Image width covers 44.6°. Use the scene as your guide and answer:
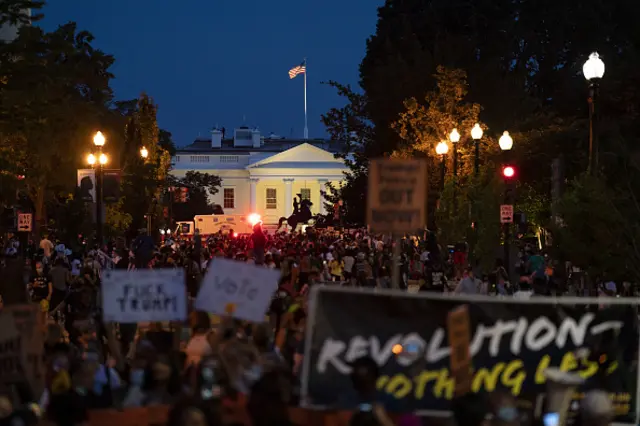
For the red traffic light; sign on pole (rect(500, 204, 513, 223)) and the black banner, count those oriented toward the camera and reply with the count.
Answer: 3

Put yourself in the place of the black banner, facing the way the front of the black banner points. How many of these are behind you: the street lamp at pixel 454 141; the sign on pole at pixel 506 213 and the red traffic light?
3

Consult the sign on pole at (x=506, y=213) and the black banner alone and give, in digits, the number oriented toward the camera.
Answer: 2

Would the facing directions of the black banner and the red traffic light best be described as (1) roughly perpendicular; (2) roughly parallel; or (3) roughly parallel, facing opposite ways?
roughly parallel

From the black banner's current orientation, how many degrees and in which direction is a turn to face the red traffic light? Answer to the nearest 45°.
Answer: approximately 180°

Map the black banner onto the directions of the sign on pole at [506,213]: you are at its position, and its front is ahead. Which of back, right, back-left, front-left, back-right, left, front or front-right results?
front

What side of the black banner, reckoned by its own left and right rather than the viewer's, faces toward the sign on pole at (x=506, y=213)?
back

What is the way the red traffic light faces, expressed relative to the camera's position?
facing the viewer

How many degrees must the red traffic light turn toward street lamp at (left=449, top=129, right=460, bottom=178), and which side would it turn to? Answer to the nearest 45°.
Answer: approximately 180°

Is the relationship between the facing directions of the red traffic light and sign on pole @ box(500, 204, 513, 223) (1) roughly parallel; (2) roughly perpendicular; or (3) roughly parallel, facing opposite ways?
roughly parallel
